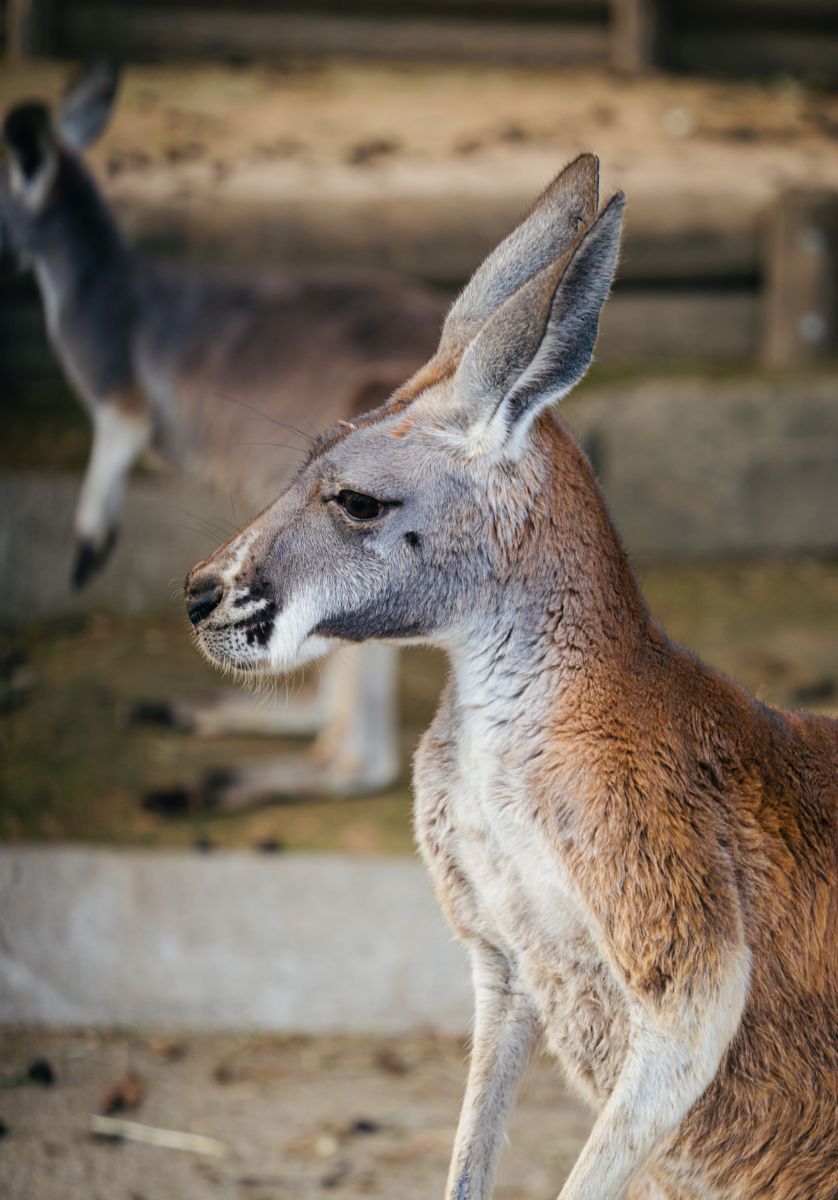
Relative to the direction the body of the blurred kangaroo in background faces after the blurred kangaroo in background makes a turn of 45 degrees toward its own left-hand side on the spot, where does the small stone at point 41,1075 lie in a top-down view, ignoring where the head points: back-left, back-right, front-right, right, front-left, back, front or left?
front-left

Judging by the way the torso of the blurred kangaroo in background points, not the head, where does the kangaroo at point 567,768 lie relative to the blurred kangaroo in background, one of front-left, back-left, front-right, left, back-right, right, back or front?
left

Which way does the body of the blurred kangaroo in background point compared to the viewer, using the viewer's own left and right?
facing to the left of the viewer

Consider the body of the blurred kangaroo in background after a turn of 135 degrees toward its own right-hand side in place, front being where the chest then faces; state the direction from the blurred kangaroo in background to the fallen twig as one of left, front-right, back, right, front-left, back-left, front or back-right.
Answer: back-right
